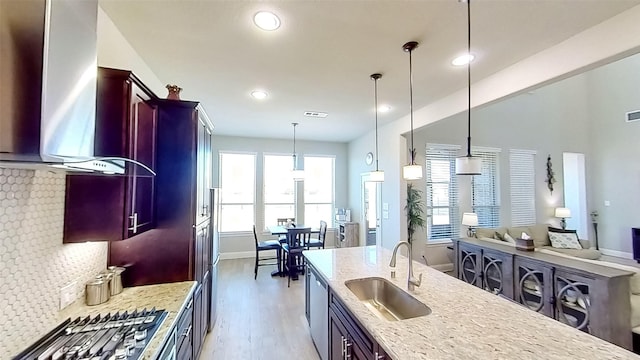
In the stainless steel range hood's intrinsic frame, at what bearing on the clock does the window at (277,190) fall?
The window is roughly at 9 o'clock from the stainless steel range hood.

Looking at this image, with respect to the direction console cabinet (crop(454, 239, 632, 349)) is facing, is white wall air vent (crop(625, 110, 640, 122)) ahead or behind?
behind

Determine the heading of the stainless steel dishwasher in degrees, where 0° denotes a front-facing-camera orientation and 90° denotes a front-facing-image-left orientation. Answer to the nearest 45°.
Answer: approximately 90°

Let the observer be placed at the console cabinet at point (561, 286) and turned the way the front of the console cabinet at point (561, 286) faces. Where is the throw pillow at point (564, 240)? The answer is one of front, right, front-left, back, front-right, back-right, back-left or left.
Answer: back-right

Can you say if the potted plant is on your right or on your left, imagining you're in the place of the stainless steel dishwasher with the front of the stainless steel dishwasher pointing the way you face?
on your right

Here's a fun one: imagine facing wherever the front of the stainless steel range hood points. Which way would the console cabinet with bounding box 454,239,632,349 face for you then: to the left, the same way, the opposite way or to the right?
the opposite way

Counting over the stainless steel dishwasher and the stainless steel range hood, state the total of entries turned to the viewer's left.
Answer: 1

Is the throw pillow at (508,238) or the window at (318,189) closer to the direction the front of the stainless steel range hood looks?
the throw pillow

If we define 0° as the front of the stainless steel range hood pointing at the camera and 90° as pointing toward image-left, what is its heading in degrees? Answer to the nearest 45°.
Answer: approximately 315°

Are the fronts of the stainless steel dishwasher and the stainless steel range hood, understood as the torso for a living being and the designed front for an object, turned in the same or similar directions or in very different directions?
very different directions

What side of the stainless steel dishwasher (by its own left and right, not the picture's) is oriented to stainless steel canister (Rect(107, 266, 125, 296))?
front

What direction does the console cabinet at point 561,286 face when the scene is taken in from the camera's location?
facing the viewer and to the left of the viewer

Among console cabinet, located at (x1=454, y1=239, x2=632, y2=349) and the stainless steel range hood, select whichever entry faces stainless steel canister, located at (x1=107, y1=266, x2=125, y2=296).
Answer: the console cabinet

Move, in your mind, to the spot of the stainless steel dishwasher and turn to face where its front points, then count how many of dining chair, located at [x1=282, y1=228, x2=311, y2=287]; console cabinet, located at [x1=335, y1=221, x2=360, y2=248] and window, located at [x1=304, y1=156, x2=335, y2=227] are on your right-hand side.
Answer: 3
